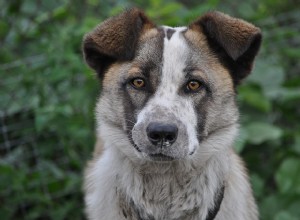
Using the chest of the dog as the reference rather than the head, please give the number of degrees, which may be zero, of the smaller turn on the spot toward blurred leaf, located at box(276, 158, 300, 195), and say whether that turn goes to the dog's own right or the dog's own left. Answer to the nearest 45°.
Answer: approximately 135° to the dog's own left

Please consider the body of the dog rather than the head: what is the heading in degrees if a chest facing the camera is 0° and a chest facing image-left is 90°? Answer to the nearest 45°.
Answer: approximately 0°
